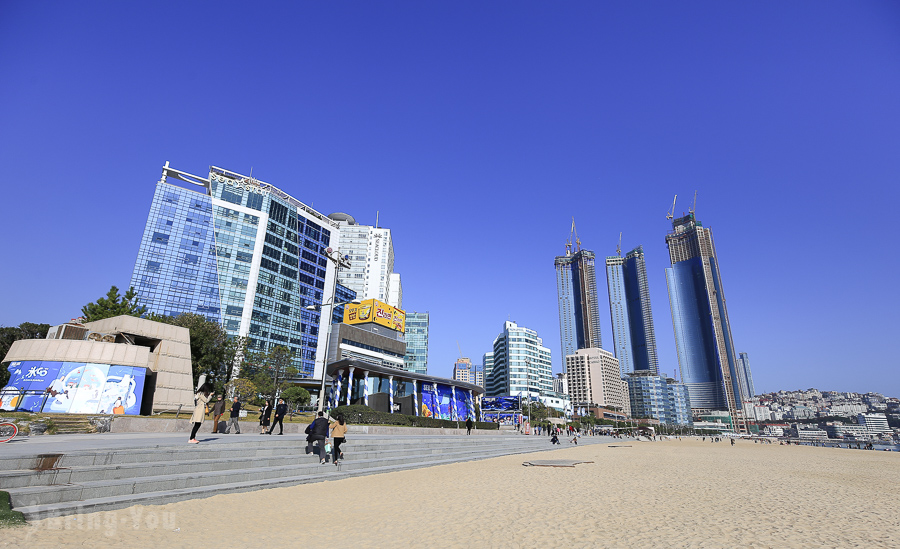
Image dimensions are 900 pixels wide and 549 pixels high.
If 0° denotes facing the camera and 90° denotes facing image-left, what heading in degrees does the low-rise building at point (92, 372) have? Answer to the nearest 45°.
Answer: approximately 0°

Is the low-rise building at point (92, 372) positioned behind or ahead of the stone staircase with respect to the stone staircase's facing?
behind

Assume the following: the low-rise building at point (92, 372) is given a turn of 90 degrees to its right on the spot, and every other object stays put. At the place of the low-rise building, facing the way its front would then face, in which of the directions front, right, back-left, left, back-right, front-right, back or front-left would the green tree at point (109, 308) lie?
right

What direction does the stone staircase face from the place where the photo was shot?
facing the viewer and to the right of the viewer

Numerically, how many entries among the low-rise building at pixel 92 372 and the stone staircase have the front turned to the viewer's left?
0

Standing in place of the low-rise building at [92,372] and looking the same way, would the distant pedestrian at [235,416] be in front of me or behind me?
in front

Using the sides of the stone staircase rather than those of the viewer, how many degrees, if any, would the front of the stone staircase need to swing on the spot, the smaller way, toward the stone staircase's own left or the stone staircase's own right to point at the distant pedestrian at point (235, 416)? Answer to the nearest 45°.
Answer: approximately 135° to the stone staircase's own left

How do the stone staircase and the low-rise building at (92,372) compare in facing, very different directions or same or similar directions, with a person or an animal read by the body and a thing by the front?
same or similar directions

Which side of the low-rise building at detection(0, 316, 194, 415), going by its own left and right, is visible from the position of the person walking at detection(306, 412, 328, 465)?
front

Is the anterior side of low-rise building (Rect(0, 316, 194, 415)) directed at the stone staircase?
yes

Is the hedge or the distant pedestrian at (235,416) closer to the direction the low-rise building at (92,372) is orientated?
the distant pedestrian

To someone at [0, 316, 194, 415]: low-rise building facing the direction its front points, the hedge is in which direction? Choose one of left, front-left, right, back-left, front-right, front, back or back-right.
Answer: left

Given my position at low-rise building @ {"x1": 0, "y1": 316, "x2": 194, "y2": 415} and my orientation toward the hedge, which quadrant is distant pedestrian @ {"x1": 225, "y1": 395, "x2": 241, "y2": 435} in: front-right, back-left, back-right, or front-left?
front-right
